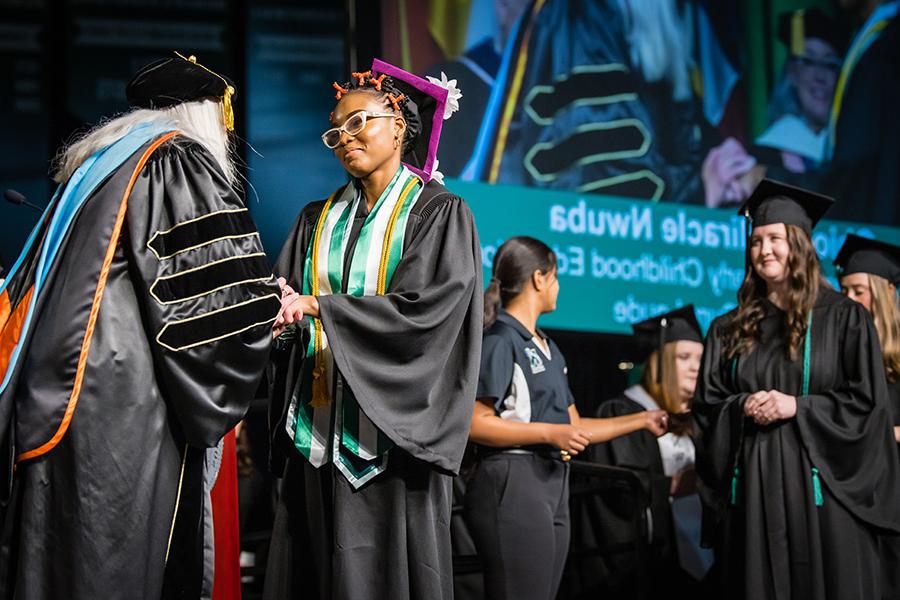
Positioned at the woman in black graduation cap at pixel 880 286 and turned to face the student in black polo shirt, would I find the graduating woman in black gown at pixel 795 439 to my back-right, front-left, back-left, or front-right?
front-left

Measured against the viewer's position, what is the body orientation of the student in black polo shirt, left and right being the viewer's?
facing the viewer and to the right of the viewer

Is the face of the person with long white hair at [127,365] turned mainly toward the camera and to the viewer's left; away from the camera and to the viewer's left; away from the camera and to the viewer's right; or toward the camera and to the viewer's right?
away from the camera and to the viewer's right

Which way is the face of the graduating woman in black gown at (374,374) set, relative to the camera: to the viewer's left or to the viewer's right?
to the viewer's left

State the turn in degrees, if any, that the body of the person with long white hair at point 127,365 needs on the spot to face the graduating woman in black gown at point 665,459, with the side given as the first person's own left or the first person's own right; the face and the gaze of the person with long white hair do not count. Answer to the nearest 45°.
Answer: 0° — they already face them

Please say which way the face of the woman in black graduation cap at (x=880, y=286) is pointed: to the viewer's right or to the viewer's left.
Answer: to the viewer's left

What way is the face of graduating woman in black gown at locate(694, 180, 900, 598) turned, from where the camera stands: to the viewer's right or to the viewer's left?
to the viewer's left

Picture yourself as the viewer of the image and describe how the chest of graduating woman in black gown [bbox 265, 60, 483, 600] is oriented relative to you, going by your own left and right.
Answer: facing the viewer and to the left of the viewer

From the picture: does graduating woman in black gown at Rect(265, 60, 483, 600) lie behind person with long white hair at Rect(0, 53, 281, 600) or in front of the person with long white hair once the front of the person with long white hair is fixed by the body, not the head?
in front

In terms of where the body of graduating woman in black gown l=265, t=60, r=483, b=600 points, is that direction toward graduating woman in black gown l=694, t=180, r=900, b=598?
no

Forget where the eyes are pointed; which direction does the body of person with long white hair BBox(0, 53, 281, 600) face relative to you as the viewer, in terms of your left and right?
facing away from the viewer and to the right of the viewer

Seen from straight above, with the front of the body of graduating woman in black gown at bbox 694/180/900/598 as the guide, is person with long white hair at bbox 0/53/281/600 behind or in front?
in front

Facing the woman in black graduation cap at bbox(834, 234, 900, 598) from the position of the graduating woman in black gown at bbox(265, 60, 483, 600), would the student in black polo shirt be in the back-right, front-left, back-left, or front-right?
front-left

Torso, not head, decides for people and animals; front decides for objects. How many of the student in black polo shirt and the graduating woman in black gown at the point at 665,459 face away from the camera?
0

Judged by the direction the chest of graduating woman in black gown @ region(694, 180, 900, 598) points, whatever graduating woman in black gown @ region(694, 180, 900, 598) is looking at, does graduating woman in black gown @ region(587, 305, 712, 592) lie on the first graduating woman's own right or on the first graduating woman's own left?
on the first graduating woman's own right

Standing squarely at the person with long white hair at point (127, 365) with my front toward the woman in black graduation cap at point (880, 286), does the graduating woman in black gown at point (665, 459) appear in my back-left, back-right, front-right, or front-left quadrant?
front-left

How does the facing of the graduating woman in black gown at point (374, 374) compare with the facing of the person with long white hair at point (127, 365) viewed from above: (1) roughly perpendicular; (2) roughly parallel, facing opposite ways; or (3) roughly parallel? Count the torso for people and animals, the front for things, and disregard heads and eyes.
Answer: roughly parallel, facing opposite ways
